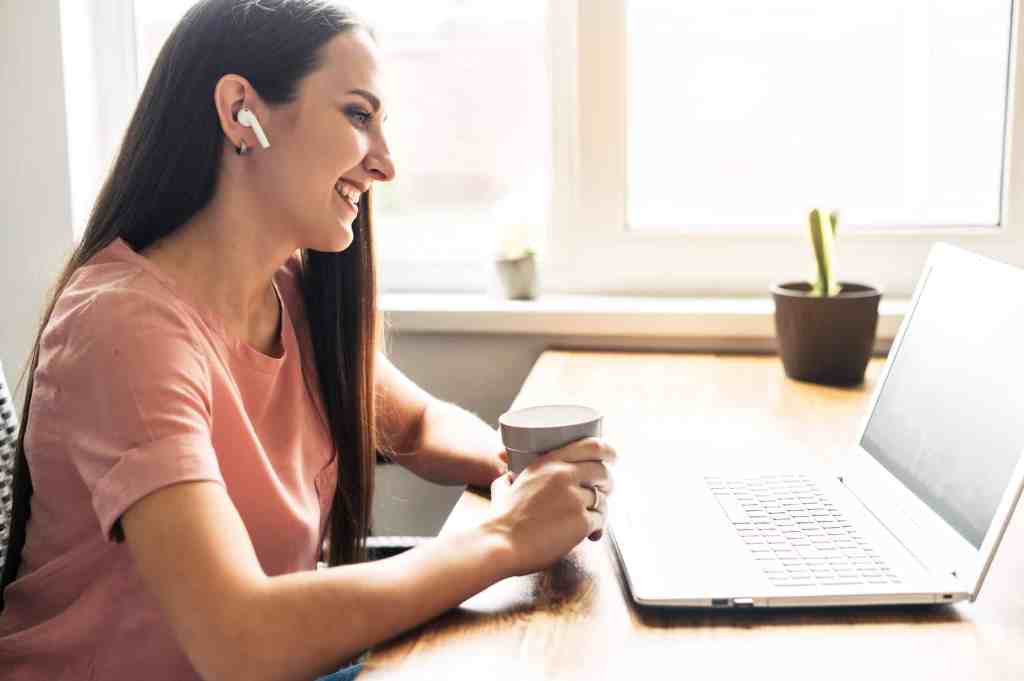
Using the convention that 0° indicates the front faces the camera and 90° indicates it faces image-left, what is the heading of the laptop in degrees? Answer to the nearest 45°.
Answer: approximately 90°

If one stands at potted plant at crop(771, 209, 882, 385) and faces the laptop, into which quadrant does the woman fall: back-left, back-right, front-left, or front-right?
front-right

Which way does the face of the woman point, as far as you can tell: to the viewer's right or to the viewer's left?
to the viewer's right

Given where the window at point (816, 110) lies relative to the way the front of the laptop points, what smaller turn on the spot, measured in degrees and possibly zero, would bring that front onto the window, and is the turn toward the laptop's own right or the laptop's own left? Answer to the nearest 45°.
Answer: approximately 90° to the laptop's own right

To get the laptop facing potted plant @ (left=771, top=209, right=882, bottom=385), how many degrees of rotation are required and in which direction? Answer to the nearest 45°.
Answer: approximately 90° to its right

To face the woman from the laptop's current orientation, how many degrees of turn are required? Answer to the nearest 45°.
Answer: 0° — it already faces them
